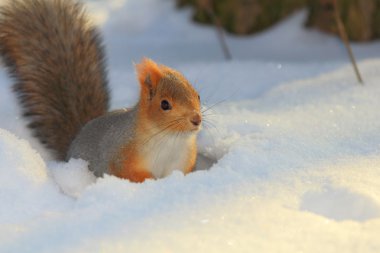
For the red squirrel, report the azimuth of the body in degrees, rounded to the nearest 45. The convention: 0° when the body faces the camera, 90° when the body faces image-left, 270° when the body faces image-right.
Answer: approximately 315°
